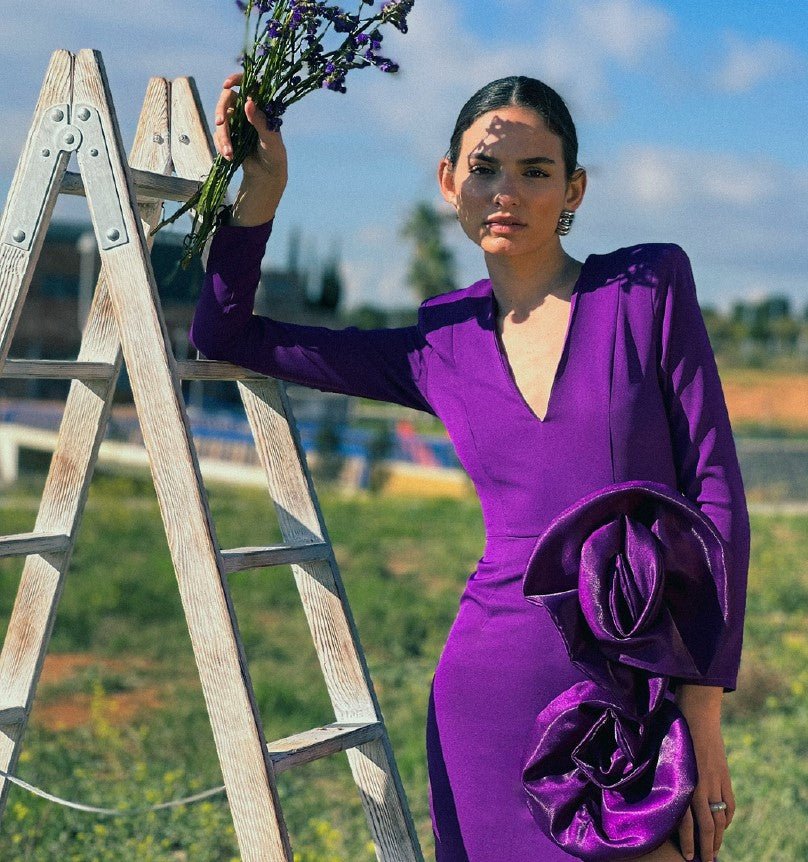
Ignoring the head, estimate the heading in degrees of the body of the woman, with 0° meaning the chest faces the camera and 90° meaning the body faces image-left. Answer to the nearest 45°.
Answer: approximately 0°

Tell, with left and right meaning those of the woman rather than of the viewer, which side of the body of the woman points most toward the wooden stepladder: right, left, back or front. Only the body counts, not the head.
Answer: right
